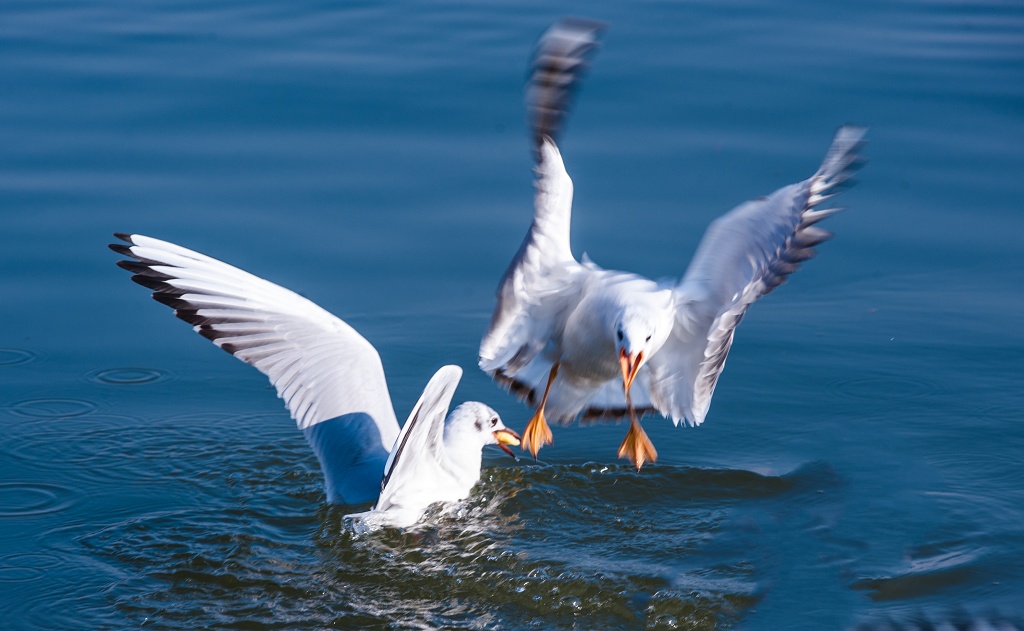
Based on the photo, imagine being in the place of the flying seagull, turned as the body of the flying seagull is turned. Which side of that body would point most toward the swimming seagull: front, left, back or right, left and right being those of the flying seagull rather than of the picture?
right

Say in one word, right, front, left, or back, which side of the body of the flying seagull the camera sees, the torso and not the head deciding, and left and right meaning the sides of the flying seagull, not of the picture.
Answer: front
